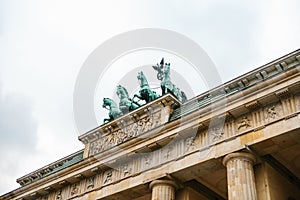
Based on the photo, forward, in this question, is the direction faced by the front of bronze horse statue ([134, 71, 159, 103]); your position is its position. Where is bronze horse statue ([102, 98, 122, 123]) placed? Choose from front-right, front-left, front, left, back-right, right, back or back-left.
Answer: right

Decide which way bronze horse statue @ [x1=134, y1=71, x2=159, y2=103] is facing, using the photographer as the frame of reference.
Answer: facing the viewer and to the left of the viewer
